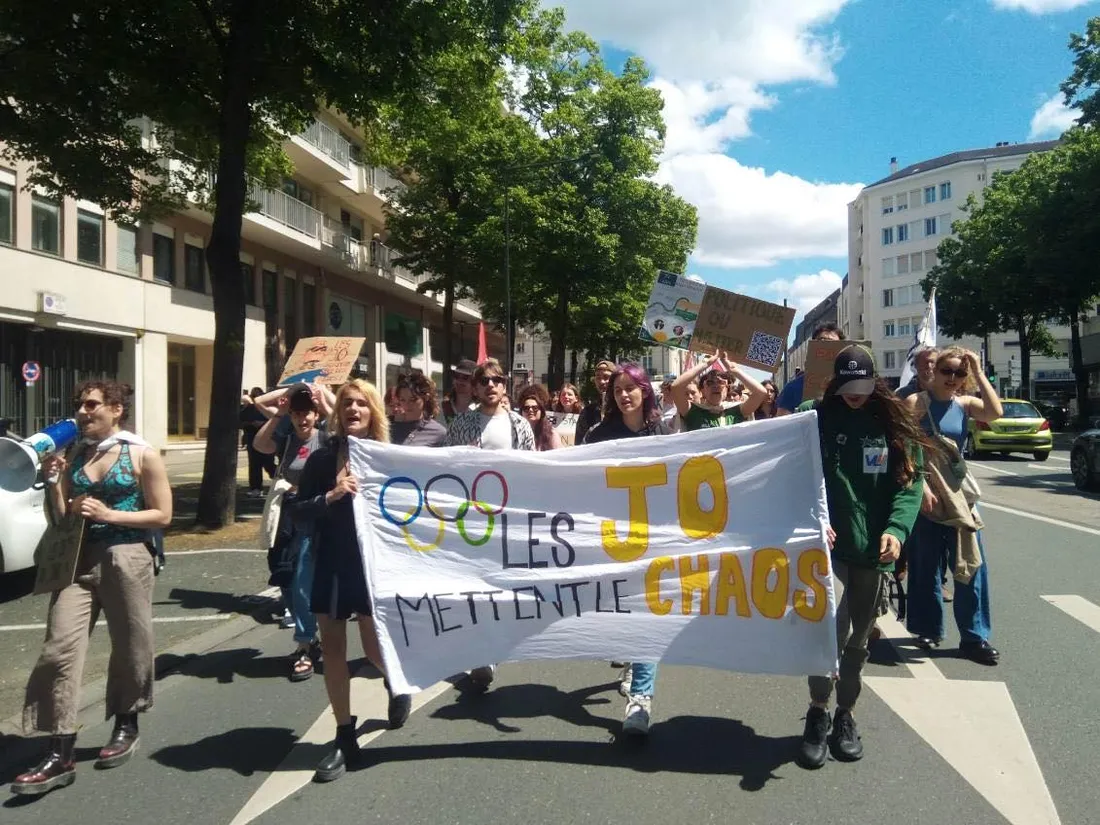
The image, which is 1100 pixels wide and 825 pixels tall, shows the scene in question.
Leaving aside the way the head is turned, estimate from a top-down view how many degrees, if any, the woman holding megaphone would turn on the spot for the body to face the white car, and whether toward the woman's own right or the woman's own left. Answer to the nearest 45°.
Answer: approximately 135° to the woman's own right

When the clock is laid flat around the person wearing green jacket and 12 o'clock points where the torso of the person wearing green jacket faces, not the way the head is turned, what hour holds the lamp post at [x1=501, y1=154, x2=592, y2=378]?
The lamp post is roughly at 5 o'clock from the person wearing green jacket.

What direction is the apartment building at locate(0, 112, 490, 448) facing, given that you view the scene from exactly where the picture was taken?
facing the viewer and to the right of the viewer

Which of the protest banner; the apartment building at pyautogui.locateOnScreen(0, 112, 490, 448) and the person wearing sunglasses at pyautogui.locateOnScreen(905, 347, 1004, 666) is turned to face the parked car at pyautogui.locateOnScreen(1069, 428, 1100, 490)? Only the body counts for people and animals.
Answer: the apartment building

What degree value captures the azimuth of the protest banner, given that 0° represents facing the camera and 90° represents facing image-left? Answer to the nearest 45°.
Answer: approximately 0°

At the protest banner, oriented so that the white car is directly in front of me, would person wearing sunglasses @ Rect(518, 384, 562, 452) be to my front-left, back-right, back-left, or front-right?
front-right

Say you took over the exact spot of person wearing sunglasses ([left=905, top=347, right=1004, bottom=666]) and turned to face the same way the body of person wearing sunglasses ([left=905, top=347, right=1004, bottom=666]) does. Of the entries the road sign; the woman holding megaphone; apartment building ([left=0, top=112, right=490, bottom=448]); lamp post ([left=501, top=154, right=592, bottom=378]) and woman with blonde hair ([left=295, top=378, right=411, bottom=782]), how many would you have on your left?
0

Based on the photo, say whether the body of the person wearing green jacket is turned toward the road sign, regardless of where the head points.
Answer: no

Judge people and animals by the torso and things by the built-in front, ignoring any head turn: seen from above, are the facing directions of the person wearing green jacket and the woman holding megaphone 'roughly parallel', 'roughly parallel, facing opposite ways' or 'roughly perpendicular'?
roughly parallel

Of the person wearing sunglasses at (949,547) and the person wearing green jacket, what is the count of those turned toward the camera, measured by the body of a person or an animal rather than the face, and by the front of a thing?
2

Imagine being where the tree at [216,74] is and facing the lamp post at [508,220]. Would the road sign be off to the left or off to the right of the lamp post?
left

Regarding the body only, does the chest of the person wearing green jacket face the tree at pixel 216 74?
no

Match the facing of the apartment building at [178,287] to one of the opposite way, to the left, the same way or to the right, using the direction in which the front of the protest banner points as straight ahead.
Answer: to the left

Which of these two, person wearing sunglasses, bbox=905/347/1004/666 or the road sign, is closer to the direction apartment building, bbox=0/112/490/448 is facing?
the person wearing sunglasses

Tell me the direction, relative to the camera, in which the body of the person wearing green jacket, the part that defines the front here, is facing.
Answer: toward the camera

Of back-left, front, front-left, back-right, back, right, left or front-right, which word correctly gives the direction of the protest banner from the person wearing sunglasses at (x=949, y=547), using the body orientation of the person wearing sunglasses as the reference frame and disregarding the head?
front-right

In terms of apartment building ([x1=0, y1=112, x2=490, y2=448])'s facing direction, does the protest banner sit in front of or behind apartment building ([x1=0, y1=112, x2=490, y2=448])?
in front

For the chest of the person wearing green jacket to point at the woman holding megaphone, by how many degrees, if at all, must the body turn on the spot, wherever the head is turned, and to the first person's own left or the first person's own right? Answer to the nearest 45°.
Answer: approximately 90° to the first person's own right

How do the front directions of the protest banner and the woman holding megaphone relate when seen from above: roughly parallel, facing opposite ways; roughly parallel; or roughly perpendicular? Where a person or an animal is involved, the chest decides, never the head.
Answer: roughly parallel
